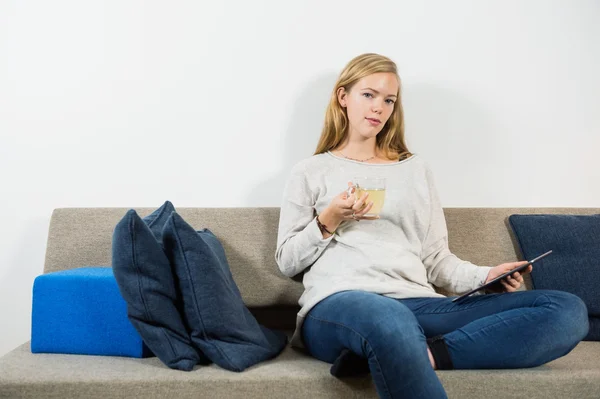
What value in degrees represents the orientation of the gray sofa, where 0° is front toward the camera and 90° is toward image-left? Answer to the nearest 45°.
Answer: approximately 0°
